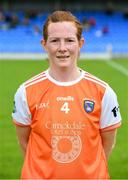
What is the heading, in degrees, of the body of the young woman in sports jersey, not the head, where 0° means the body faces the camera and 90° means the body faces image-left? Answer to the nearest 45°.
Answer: approximately 0°
